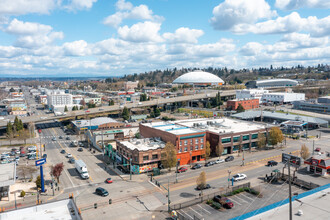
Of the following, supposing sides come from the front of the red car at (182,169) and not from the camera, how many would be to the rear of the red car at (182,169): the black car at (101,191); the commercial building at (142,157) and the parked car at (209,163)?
1

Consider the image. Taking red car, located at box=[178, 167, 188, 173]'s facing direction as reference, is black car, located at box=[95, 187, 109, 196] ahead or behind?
ahead

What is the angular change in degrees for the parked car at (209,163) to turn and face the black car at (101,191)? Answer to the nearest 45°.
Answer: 0° — it already faces it

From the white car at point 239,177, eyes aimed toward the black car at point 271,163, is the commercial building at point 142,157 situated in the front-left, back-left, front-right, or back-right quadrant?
back-left

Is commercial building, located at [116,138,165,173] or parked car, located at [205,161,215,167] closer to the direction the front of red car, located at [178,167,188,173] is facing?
the commercial building
